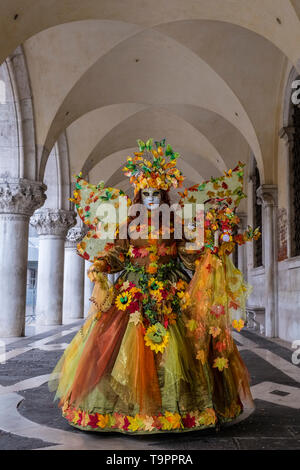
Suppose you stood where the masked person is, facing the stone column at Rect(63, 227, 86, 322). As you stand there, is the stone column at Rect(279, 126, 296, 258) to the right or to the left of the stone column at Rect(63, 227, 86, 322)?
right

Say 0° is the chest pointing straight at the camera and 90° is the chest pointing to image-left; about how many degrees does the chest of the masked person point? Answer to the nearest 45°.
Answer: approximately 0°

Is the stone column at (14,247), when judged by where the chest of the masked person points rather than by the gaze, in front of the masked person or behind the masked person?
behind

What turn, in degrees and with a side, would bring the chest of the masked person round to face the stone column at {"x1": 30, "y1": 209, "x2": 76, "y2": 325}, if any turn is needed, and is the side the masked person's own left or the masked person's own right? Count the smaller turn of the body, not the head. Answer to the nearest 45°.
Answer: approximately 180°

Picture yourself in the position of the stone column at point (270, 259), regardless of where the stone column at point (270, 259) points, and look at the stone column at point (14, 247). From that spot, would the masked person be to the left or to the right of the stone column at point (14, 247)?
left

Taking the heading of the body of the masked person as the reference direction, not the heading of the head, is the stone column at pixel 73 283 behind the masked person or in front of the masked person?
behind

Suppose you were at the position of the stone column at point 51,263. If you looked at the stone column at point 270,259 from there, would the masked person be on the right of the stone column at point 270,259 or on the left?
right

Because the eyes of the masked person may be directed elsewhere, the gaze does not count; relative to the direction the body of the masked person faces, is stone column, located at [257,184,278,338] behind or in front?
behind
